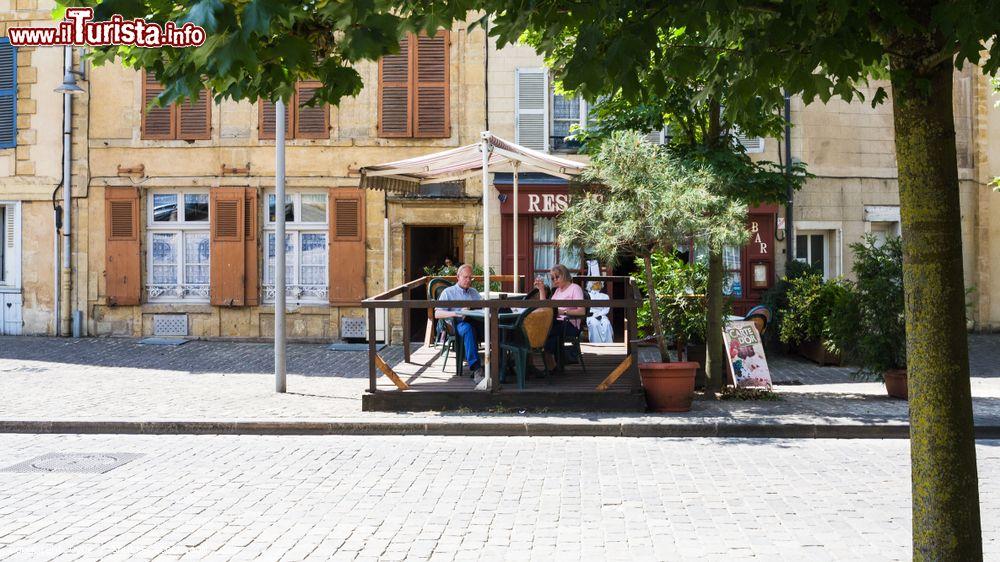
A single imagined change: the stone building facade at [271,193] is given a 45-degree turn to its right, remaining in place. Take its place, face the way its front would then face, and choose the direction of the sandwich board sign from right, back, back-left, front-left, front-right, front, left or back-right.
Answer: left

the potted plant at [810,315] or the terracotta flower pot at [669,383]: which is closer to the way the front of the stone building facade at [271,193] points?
the terracotta flower pot

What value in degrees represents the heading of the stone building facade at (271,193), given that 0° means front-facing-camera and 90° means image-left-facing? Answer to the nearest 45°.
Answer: approximately 0°

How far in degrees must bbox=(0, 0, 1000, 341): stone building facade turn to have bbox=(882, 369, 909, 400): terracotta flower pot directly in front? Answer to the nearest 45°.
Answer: approximately 45° to its left

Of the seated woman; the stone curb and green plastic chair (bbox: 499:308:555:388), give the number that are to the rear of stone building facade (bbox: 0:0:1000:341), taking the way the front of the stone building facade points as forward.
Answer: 0

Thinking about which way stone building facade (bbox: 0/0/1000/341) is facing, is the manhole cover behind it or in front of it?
in front

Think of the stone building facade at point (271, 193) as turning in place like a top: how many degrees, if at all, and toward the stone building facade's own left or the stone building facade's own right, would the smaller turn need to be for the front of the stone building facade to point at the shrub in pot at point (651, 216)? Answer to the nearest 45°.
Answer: approximately 45° to the stone building facade's own left

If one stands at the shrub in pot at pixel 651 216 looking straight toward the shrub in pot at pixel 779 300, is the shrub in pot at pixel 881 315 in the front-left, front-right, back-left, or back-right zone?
front-right

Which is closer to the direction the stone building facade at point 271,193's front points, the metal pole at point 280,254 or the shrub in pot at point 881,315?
the metal pole

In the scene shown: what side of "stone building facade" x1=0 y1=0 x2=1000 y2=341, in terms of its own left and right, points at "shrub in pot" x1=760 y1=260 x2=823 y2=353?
left

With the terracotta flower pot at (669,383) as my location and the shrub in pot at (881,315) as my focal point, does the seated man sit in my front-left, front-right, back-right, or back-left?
back-left

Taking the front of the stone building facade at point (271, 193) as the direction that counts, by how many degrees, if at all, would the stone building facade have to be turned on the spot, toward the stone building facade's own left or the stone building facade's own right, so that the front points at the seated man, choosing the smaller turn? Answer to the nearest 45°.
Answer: approximately 45° to the stone building facade's own left

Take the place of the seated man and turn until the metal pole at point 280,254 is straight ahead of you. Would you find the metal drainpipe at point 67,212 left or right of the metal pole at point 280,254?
right

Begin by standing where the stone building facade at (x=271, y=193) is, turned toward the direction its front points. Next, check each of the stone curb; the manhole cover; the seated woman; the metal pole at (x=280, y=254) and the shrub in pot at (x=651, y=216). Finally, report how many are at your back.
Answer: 0

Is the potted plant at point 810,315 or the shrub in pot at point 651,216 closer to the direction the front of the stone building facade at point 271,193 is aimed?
the shrub in pot

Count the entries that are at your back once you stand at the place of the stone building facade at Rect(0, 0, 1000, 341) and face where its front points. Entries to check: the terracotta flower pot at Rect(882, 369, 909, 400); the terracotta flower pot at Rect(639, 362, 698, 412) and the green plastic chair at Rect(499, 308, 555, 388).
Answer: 0

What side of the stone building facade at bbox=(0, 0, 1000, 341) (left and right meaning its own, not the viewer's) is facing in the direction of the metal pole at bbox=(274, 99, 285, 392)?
front

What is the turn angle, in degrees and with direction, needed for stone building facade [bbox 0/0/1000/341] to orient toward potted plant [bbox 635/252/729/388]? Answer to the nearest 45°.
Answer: approximately 45° to its left
